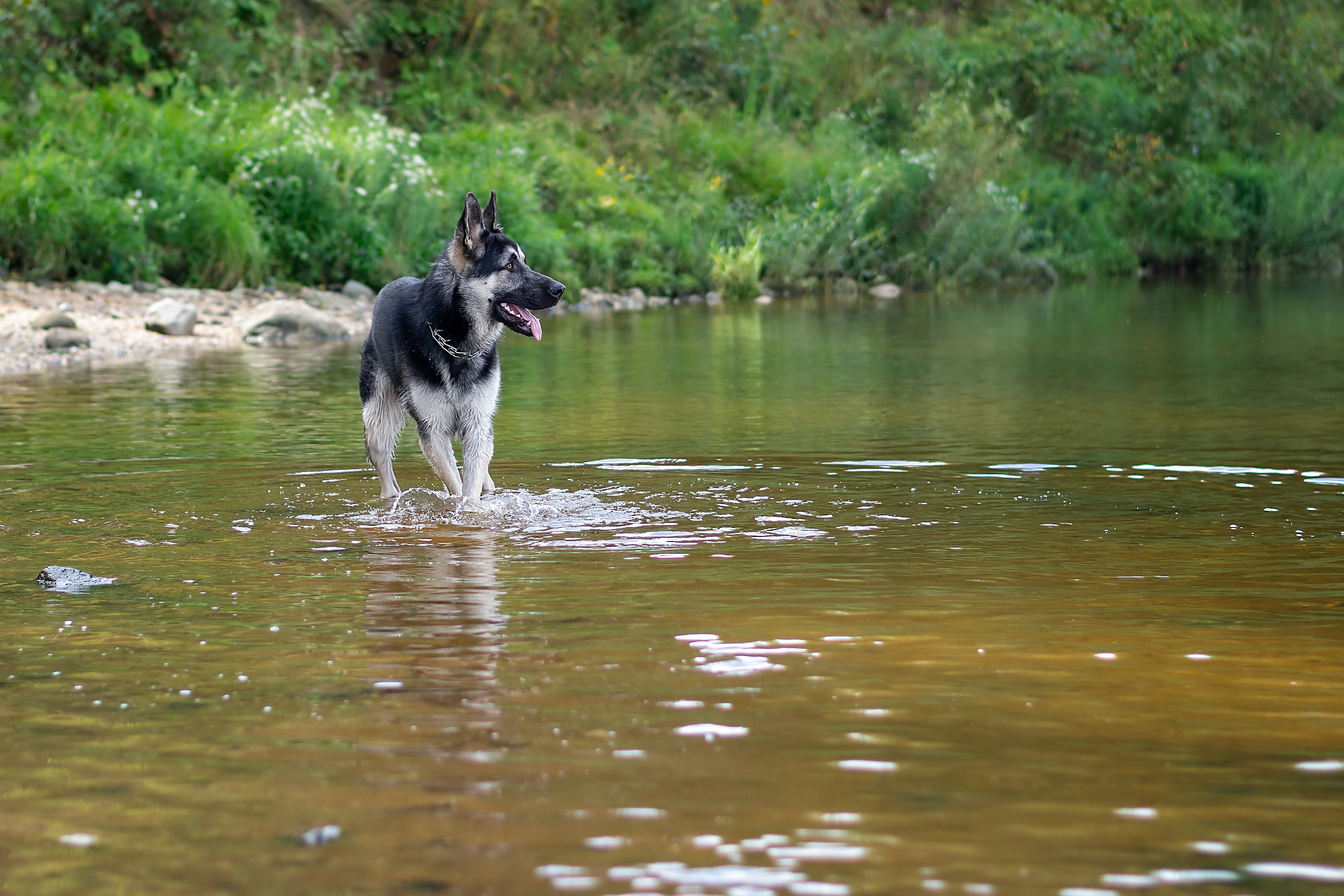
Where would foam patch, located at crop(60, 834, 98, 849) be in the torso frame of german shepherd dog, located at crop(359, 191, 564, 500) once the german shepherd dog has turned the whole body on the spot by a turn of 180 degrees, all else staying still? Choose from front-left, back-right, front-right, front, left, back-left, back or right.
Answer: back-left

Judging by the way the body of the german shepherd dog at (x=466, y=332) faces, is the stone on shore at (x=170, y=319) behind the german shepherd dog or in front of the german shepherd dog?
behind

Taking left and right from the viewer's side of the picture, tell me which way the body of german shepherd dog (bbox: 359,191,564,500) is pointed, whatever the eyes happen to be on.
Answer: facing the viewer and to the right of the viewer

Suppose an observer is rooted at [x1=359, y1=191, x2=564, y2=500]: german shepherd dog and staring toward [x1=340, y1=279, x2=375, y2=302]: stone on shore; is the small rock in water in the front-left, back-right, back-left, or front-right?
back-left

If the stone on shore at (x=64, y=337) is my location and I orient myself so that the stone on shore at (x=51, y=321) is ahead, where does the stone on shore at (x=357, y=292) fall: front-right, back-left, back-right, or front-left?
front-right

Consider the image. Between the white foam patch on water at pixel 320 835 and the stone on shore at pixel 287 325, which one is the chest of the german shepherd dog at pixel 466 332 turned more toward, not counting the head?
the white foam patch on water

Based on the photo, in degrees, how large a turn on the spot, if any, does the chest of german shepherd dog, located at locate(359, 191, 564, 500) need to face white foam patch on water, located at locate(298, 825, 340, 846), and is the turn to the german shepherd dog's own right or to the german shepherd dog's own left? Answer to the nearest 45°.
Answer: approximately 45° to the german shepherd dog's own right

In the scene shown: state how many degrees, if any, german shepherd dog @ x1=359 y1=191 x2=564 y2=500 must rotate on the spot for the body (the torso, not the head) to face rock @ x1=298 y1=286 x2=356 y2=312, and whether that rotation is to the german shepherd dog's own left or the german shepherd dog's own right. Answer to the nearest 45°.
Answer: approximately 135° to the german shepherd dog's own left

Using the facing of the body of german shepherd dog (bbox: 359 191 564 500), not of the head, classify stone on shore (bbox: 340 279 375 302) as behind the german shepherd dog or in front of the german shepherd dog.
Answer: behind
